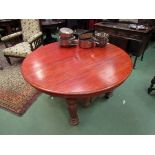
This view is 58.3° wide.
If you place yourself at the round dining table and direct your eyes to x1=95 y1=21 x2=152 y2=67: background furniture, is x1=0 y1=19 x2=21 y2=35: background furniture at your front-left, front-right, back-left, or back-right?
front-left

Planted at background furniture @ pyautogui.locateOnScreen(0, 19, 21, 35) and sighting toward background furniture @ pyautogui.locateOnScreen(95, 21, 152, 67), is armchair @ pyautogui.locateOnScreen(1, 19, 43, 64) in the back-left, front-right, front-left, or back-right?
front-right

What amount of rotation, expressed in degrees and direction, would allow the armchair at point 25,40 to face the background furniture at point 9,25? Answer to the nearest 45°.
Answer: approximately 135° to its right

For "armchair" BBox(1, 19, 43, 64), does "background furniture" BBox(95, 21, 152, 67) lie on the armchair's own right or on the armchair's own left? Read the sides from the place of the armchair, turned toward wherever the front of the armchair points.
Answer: on the armchair's own left

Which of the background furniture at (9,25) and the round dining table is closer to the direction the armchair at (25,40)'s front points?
the round dining table

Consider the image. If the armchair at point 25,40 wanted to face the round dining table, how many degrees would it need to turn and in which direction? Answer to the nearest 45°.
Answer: approximately 45° to its left

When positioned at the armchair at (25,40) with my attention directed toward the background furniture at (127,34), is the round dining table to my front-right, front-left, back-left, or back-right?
front-right

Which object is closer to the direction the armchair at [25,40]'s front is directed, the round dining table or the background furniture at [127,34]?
the round dining table
